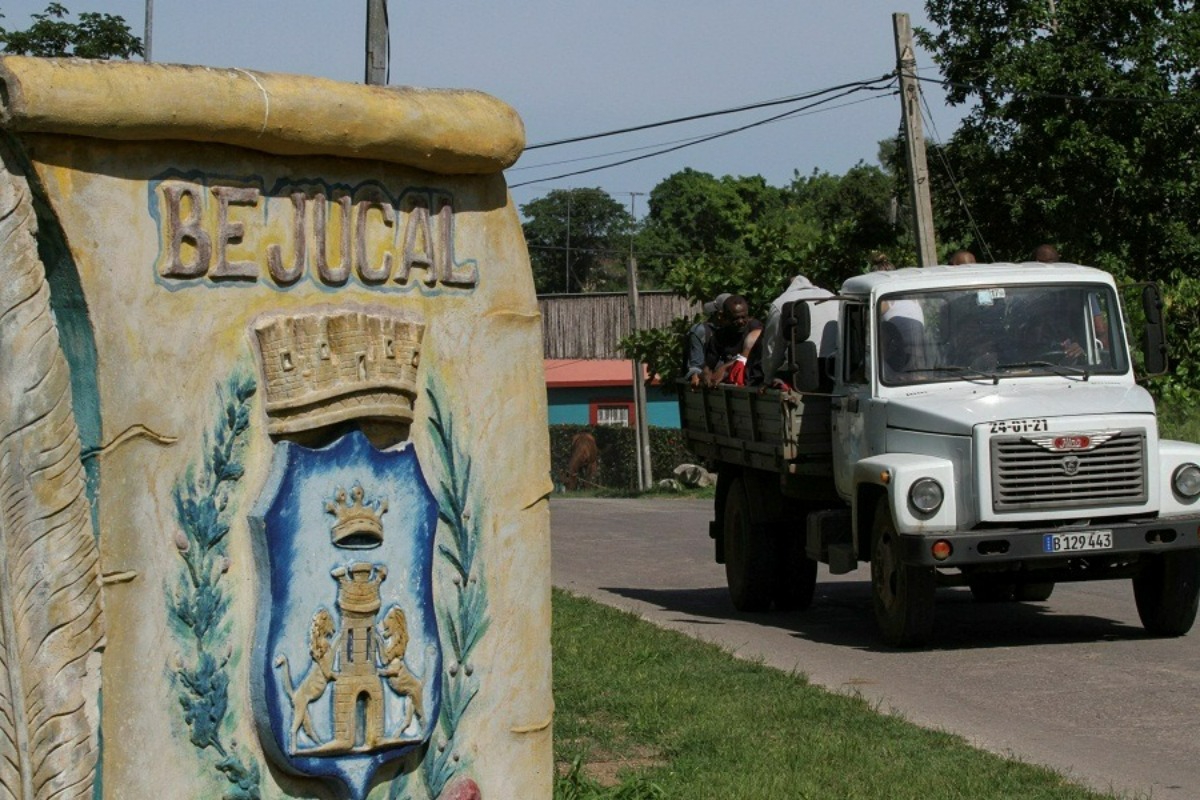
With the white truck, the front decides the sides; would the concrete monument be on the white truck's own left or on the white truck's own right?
on the white truck's own right

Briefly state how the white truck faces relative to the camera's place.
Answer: facing the viewer and to the right of the viewer

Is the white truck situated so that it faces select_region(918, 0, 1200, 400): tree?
no

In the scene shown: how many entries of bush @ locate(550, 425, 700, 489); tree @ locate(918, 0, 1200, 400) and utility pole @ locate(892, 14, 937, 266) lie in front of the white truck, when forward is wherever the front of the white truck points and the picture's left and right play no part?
0

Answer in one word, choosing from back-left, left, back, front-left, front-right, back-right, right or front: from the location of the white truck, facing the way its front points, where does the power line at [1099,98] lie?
back-left

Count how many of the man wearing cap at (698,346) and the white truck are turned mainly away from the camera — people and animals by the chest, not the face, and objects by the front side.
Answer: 0
